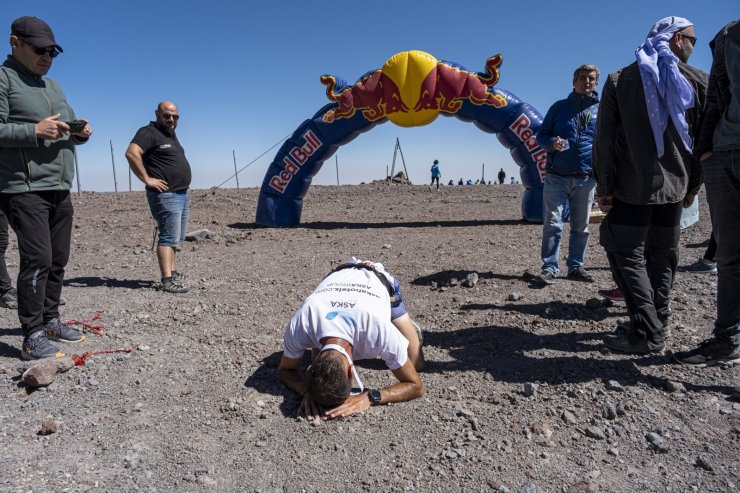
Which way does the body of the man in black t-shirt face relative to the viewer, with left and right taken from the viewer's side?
facing the viewer and to the right of the viewer

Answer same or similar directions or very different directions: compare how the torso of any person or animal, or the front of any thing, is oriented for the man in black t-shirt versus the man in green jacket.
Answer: same or similar directions

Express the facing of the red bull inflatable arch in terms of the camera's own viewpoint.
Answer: facing the viewer

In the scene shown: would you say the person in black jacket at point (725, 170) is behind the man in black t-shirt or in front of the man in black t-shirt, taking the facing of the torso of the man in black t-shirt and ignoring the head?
in front

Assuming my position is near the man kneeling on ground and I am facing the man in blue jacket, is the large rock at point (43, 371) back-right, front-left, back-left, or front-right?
back-left

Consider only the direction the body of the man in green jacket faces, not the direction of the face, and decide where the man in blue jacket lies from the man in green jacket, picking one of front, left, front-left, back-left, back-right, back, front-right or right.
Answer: front-left

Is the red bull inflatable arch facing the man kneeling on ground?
yes

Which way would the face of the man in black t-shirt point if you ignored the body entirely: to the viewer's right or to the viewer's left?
to the viewer's right

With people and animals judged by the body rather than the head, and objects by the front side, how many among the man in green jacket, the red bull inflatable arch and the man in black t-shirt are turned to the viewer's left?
0

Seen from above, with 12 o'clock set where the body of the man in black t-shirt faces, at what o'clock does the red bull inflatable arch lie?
The red bull inflatable arch is roughly at 9 o'clock from the man in black t-shirt.

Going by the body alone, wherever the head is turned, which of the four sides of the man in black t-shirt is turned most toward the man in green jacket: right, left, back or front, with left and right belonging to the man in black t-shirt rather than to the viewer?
right

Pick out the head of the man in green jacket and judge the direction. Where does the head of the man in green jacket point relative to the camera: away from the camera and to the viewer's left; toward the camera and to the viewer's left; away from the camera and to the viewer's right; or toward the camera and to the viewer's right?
toward the camera and to the viewer's right

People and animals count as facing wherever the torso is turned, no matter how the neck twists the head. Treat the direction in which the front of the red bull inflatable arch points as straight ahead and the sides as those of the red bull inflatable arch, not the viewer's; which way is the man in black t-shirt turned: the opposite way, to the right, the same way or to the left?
to the left
